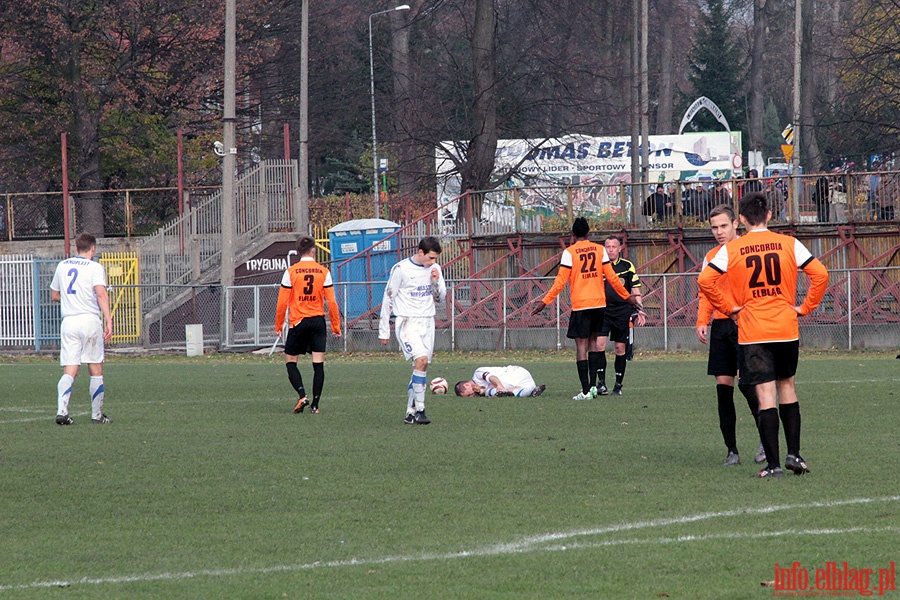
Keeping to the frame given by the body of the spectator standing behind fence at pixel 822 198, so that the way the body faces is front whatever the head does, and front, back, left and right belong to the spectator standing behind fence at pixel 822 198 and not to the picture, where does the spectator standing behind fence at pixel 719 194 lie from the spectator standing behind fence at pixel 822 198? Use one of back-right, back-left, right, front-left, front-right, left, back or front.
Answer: right

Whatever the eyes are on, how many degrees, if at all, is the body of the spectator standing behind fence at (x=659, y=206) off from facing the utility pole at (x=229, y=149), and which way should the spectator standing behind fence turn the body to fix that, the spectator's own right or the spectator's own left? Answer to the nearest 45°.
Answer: approximately 45° to the spectator's own right

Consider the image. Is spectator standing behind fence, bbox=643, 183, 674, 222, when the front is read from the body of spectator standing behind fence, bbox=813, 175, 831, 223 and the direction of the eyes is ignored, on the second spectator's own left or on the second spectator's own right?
on the second spectator's own right

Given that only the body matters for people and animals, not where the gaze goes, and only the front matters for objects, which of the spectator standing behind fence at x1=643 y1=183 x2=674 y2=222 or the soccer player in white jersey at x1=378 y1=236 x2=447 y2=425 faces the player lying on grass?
the spectator standing behind fence

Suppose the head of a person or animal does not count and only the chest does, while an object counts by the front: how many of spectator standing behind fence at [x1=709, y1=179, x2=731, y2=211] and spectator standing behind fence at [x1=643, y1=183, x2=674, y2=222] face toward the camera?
2

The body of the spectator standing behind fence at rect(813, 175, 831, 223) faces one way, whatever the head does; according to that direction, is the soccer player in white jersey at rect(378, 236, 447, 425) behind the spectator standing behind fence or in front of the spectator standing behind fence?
in front

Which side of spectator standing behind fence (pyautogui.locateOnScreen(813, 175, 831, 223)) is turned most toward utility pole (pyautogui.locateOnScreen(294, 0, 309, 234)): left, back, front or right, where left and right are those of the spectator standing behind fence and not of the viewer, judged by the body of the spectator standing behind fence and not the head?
right
